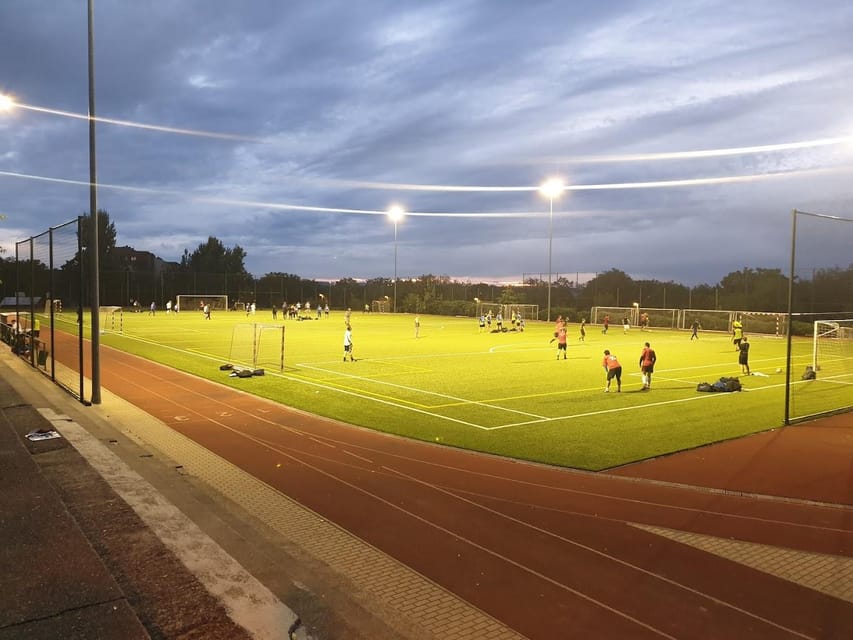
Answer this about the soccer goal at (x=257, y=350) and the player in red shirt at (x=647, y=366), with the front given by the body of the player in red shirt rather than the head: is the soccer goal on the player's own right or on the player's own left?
on the player's own left

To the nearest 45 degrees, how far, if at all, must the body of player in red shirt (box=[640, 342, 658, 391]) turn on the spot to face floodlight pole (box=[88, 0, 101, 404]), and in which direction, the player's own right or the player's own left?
approximately 135° to the player's own left

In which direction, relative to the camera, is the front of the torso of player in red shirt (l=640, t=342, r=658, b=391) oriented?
away from the camera

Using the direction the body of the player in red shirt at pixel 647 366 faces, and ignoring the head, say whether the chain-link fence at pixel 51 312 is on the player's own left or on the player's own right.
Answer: on the player's own left

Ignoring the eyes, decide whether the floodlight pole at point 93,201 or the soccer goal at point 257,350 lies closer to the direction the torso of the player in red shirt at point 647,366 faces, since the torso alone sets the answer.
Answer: the soccer goal

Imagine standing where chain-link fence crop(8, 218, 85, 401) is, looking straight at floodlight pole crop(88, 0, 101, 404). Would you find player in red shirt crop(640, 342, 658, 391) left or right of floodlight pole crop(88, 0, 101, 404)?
left

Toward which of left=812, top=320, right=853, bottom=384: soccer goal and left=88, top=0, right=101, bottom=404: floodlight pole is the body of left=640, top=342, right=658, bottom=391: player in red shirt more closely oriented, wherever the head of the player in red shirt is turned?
the soccer goal
